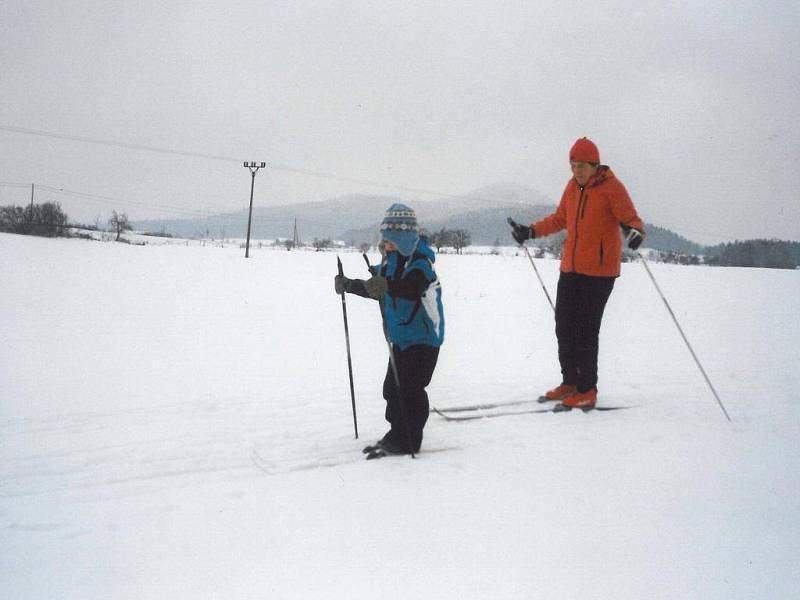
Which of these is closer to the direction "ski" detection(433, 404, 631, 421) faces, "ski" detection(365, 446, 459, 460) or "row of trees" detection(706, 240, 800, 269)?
the ski

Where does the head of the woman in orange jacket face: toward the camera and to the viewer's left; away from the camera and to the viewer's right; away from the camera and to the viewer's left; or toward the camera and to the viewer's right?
toward the camera and to the viewer's left

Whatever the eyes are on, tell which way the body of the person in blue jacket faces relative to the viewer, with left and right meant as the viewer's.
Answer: facing to the left of the viewer

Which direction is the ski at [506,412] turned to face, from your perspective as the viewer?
facing to the left of the viewer

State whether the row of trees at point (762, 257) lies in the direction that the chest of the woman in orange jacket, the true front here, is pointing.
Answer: no

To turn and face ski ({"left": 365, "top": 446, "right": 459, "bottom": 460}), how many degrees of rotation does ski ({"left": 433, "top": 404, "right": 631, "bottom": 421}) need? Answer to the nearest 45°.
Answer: approximately 45° to its left

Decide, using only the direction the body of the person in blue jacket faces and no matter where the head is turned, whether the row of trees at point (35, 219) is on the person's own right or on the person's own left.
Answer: on the person's own right

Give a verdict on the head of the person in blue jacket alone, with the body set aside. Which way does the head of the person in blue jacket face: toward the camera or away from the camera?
toward the camera

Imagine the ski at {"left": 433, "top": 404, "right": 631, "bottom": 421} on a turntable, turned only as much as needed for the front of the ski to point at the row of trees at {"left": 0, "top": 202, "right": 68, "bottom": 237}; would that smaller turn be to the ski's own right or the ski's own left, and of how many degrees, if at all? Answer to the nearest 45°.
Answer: approximately 45° to the ski's own right

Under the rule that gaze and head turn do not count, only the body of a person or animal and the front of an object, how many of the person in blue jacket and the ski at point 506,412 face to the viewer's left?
2

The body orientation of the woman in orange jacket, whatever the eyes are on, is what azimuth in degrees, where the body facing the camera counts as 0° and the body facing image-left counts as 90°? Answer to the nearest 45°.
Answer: approximately 45°

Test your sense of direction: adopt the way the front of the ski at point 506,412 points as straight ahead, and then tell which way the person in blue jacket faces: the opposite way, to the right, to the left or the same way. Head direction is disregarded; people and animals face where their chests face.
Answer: the same way

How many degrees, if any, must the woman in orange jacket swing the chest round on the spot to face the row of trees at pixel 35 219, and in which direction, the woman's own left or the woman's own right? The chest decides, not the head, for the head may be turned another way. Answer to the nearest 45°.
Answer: approximately 90° to the woman's own right

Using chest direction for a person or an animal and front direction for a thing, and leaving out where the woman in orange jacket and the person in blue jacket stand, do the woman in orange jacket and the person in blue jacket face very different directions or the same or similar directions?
same or similar directions
